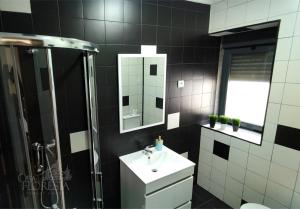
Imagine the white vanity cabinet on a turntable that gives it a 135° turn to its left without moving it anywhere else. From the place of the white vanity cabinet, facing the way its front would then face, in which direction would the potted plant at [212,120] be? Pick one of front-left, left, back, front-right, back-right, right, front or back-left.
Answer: front-right

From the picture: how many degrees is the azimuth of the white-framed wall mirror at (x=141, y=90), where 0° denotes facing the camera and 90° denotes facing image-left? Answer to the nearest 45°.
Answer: approximately 315°

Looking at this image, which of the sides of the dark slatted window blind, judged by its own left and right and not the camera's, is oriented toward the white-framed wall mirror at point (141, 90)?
front

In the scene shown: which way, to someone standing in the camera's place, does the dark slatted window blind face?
facing the viewer and to the left of the viewer

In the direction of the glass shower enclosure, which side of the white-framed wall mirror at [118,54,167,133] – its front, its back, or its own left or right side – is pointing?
right

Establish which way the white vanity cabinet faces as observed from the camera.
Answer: facing the viewer and to the right of the viewer

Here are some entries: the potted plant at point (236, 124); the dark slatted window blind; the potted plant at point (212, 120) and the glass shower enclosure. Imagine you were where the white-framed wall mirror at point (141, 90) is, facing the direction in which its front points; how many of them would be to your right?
1

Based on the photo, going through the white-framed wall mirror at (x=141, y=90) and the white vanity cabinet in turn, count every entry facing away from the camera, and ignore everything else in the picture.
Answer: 0

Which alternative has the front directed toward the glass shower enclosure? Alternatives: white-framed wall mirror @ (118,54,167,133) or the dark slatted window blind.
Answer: the dark slatted window blind
